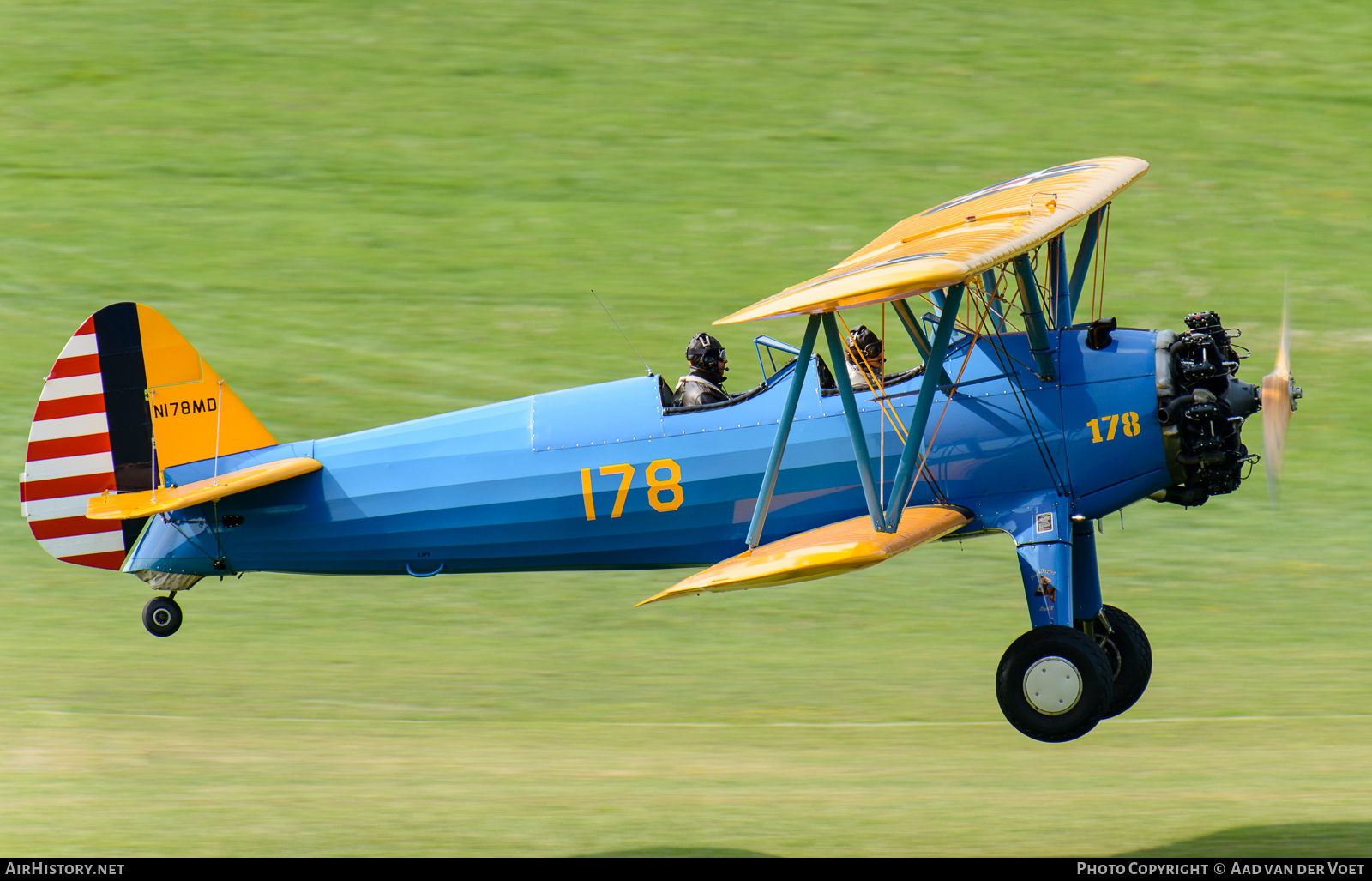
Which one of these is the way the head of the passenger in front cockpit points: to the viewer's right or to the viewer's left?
to the viewer's right

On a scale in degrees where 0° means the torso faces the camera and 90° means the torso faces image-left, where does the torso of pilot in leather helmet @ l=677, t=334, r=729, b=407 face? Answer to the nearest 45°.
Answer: approximately 270°

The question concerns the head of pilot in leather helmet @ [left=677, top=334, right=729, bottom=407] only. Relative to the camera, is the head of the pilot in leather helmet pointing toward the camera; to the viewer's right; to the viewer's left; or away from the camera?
to the viewer's right

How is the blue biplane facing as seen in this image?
to the viewer's right

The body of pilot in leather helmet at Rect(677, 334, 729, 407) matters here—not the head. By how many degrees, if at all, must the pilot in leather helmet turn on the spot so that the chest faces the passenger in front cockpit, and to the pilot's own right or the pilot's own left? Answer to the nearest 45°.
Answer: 0° — they already face them
